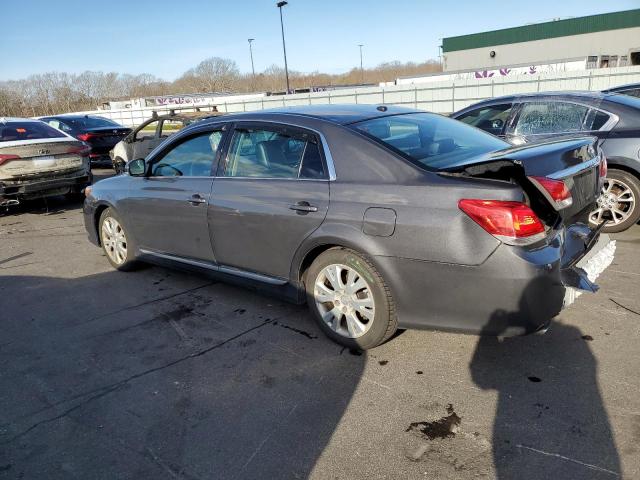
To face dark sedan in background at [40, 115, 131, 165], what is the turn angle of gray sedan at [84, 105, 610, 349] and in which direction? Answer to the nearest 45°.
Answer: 0° — it already faces it

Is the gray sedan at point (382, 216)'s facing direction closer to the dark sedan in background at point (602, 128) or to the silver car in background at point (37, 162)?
the silver car in background

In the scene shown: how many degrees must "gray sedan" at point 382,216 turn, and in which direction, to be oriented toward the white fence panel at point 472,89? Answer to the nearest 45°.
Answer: approximately 45° to its right

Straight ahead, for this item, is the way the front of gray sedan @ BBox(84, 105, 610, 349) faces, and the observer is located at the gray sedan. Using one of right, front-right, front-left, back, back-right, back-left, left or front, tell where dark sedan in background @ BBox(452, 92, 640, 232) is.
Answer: right

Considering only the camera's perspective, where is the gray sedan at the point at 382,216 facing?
facing away from the viewer and to the left of the viewer

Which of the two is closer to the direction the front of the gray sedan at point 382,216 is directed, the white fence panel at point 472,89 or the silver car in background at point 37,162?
the silver car in background

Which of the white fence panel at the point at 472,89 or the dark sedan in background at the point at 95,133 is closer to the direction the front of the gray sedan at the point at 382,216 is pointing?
the dark sedan in background

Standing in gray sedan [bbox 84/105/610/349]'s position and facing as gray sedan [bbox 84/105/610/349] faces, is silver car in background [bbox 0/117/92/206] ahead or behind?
ahead
